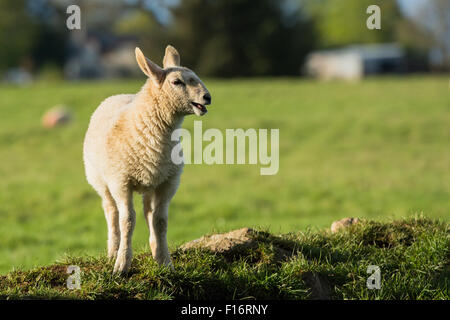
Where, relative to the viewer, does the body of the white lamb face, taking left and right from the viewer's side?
facing the viewer and to the right of the viewer
